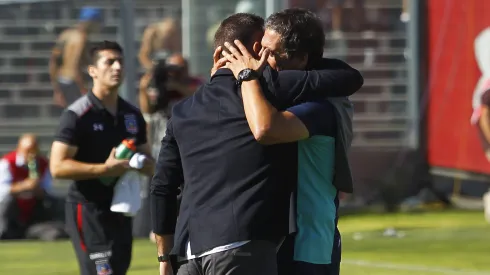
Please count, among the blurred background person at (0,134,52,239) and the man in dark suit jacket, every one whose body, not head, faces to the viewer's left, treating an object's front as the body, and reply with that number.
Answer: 0

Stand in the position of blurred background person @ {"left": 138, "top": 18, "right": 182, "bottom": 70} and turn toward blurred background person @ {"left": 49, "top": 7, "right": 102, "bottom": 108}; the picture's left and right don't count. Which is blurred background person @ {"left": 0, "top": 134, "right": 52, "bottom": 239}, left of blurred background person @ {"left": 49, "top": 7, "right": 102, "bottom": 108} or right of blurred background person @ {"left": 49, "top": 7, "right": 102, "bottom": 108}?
left

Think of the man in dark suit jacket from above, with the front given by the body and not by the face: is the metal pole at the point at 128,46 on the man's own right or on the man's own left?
on the man's own left

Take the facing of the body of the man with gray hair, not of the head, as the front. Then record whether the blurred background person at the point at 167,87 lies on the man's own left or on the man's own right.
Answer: on the man's own right

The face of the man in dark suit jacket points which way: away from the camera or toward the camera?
away from the camera

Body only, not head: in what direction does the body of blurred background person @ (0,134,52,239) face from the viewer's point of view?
toward the camera

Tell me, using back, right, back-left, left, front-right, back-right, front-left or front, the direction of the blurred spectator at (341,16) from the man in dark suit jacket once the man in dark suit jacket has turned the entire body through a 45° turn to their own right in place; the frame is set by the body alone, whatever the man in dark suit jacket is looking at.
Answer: left

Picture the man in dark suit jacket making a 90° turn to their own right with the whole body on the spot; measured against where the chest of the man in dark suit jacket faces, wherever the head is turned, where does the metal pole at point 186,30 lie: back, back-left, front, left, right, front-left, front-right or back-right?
back-left

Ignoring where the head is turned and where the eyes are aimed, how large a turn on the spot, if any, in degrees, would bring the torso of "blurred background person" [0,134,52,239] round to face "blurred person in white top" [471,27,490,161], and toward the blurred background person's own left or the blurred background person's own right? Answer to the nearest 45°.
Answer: approximately 90° to the blurred background person's own left

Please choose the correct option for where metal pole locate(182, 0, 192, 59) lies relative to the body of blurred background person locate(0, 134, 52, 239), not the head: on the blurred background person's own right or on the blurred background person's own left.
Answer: on the blurred background person's own left
